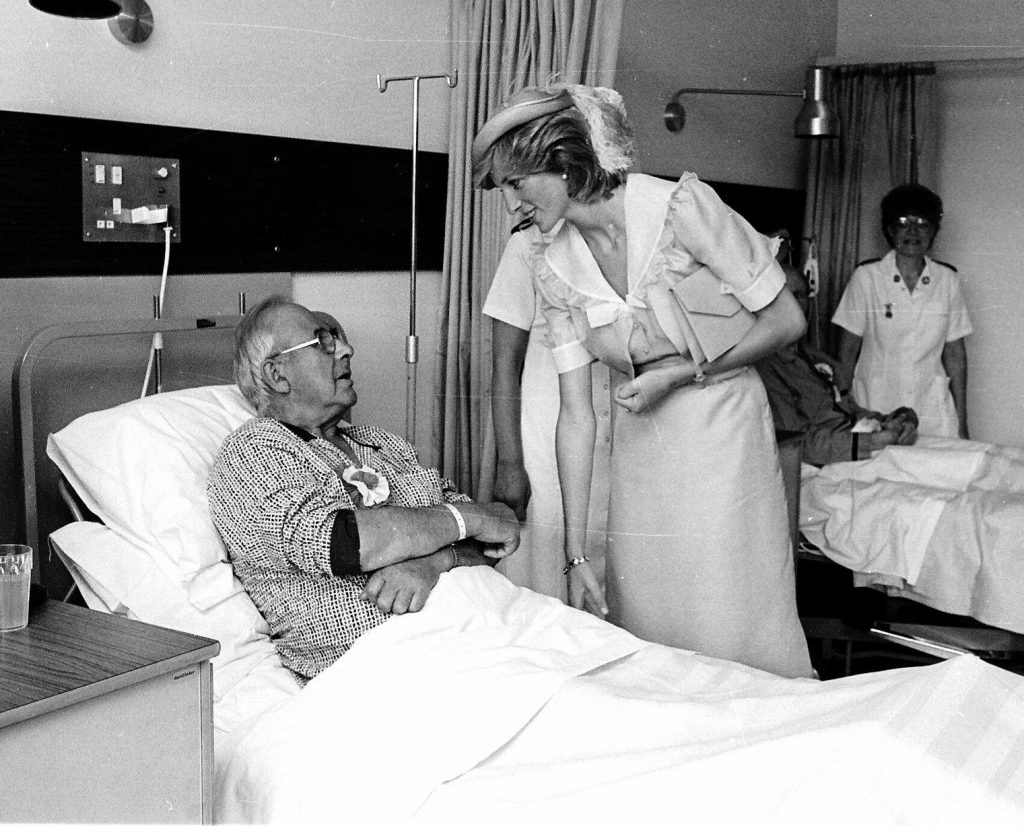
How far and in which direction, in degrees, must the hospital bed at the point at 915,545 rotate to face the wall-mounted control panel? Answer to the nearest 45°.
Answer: approximately 135° to its right

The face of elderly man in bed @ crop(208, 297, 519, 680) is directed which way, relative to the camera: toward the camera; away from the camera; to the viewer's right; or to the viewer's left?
to the viewer's right

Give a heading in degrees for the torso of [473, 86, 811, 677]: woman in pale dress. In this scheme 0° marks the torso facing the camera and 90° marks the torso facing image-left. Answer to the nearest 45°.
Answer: approximately 45°

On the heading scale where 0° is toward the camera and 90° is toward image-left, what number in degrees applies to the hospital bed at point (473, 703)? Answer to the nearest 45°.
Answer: approximately 315°

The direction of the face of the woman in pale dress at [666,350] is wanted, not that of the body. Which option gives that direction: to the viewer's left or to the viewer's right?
to the viewer's left
